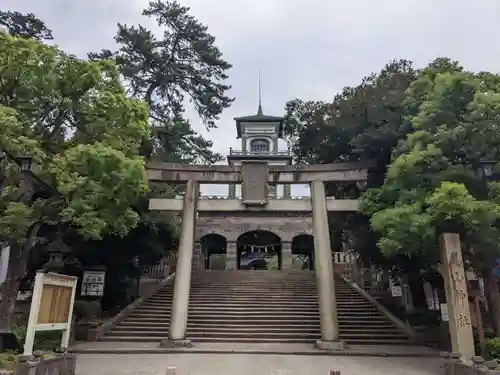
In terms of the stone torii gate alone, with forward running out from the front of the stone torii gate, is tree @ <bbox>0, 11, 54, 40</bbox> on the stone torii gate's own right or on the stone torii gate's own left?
on the stone torii gate's own right

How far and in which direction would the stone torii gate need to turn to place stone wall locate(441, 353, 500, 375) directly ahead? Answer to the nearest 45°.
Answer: approximately 45° to its left

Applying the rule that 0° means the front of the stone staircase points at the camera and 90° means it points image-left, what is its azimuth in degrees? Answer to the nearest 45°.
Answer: approximately 0°

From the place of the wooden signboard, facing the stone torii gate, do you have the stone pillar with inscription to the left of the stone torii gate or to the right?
right

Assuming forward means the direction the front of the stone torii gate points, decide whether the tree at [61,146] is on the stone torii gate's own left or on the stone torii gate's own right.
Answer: on the stone torii gate's own right

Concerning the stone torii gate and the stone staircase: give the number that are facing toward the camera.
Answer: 2

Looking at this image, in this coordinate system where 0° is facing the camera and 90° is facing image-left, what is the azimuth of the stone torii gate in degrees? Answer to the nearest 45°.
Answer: approximately 0°

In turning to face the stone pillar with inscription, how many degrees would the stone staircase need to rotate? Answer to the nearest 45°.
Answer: approximately 45° to its left

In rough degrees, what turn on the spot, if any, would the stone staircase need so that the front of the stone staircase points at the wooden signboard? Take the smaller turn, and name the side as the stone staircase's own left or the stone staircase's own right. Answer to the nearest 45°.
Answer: approximately 45° to the stone staircase's own right
